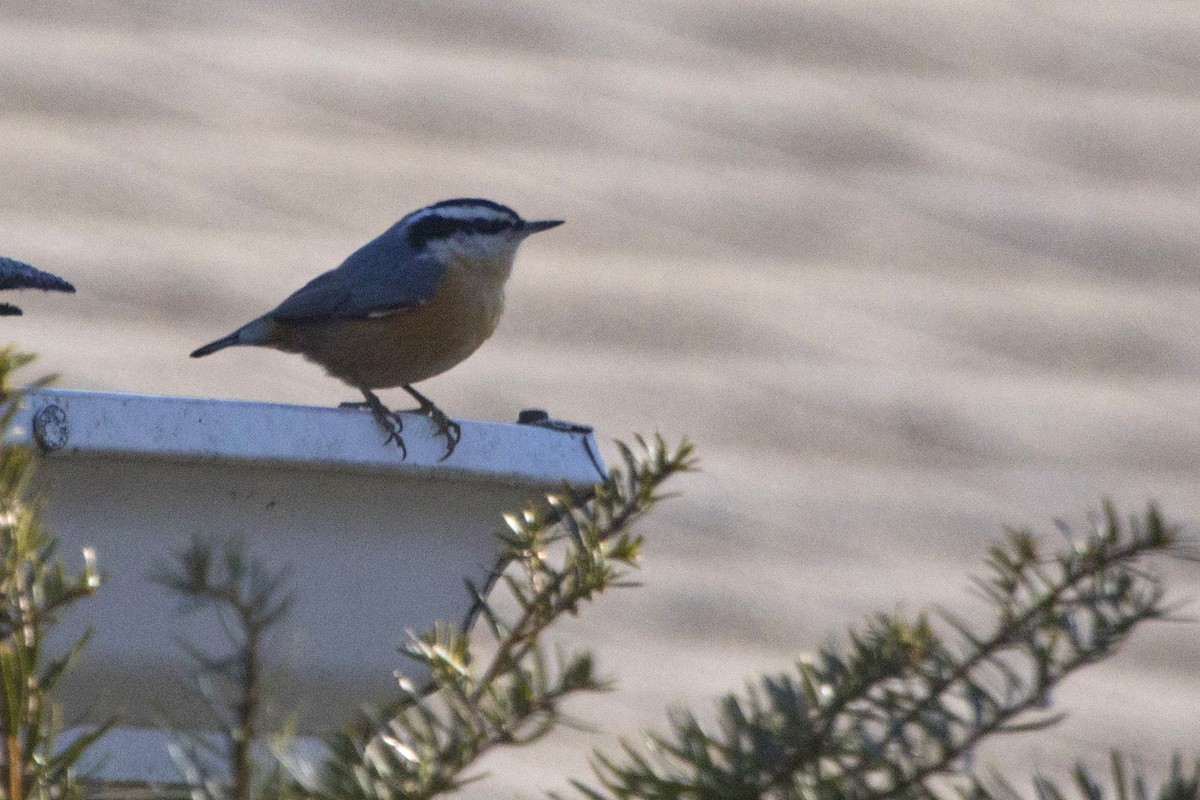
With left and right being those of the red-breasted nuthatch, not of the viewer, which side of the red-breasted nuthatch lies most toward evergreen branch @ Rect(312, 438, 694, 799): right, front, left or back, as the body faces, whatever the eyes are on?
right

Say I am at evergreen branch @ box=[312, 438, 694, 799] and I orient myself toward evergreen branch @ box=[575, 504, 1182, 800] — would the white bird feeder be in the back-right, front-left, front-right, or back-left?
back-left

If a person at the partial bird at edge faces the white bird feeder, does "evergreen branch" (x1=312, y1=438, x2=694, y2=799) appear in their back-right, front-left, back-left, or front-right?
front-right

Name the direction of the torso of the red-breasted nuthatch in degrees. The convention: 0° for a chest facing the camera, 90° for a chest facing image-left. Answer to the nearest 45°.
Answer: approximately 270°

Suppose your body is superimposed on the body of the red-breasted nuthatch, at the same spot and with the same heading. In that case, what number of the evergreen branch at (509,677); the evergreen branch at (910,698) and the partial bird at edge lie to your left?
0
